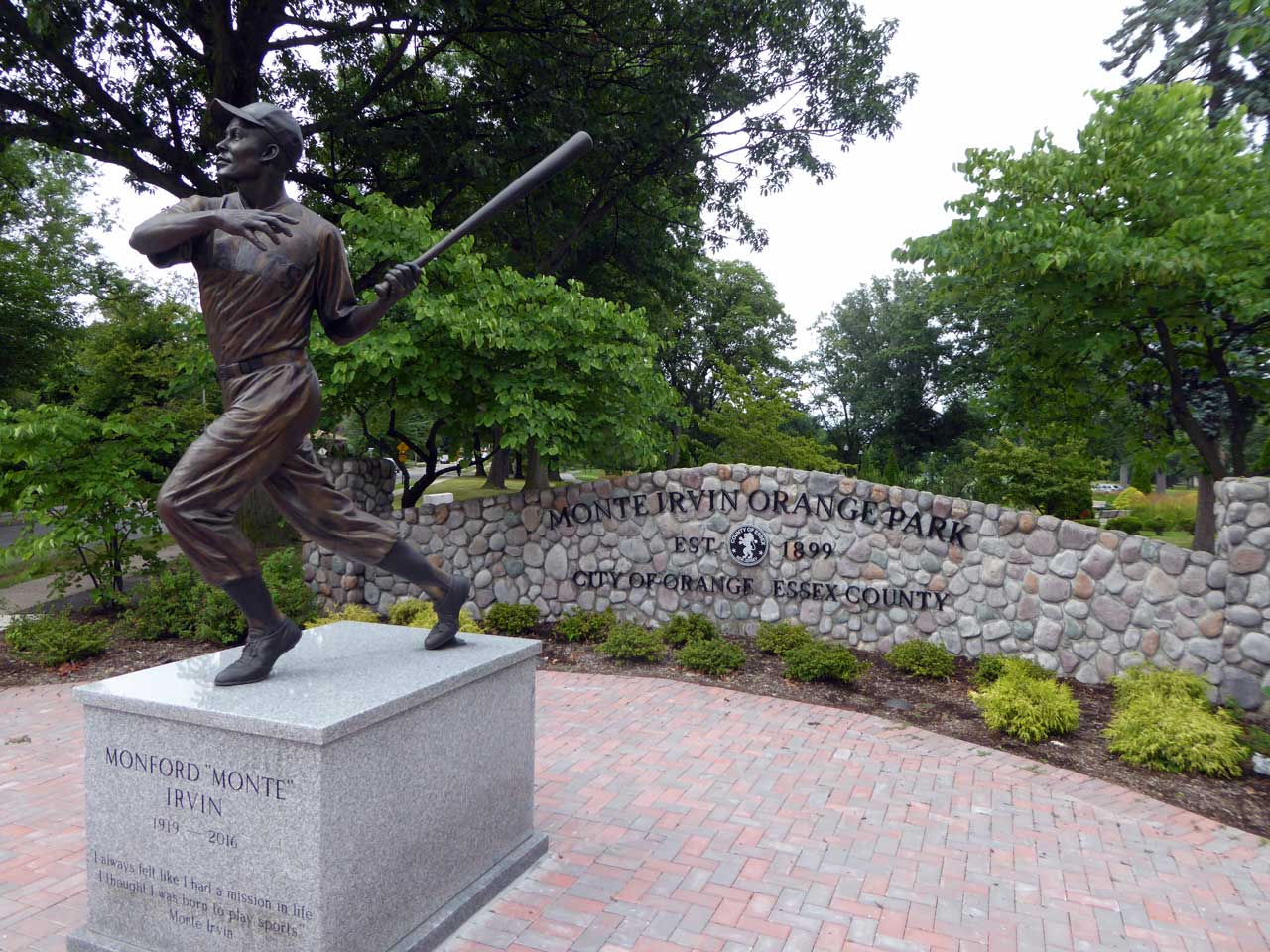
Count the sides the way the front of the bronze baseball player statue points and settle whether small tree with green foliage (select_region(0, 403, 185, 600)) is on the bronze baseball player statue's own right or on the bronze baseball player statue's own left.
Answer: on the bronze baseball player statue's own right

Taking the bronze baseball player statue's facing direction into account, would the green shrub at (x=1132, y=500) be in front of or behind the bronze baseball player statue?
behind

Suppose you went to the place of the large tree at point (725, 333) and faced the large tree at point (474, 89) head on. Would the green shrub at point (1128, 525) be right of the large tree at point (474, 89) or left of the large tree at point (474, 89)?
left

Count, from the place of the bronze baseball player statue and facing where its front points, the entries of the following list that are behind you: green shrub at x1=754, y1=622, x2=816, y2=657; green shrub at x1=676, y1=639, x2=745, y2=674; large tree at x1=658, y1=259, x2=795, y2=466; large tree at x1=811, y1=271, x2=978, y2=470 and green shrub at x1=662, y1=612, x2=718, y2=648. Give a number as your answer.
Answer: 5

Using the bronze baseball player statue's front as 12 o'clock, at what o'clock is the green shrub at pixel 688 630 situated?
The green shrub is roughly at 6 o'clock from the bronze baseball player statue.

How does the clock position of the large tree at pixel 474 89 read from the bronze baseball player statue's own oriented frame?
The large tree is roughly at 5 o'clock from the bronze baseball player statue.

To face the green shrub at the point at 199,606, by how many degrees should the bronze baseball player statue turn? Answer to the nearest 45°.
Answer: approximately 135° to its right

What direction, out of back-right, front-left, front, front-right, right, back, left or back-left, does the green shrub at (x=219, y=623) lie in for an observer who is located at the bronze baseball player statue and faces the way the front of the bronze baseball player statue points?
back-right

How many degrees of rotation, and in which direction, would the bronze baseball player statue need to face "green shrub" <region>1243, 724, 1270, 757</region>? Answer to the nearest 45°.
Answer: approximately 135° to its left

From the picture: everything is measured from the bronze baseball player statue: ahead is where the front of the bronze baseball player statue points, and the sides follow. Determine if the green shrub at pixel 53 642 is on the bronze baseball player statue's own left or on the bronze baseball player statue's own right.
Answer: on the bronze baseball player statue's own right

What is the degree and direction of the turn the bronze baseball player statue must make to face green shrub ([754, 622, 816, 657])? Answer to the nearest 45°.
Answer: approximately 180°

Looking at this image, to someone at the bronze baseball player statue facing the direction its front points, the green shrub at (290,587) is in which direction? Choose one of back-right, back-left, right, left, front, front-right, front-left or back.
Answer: back-right

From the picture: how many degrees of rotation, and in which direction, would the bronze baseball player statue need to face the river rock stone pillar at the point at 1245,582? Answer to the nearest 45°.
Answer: approximately 135° to its left

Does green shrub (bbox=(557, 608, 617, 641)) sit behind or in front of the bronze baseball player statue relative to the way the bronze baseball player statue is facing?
behind

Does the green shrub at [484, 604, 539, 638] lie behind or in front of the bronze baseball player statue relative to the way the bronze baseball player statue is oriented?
behind

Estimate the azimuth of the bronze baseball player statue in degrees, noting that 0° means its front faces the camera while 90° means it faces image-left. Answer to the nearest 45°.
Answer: approximately 45°

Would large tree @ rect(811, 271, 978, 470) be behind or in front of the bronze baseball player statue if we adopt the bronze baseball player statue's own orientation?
behind
